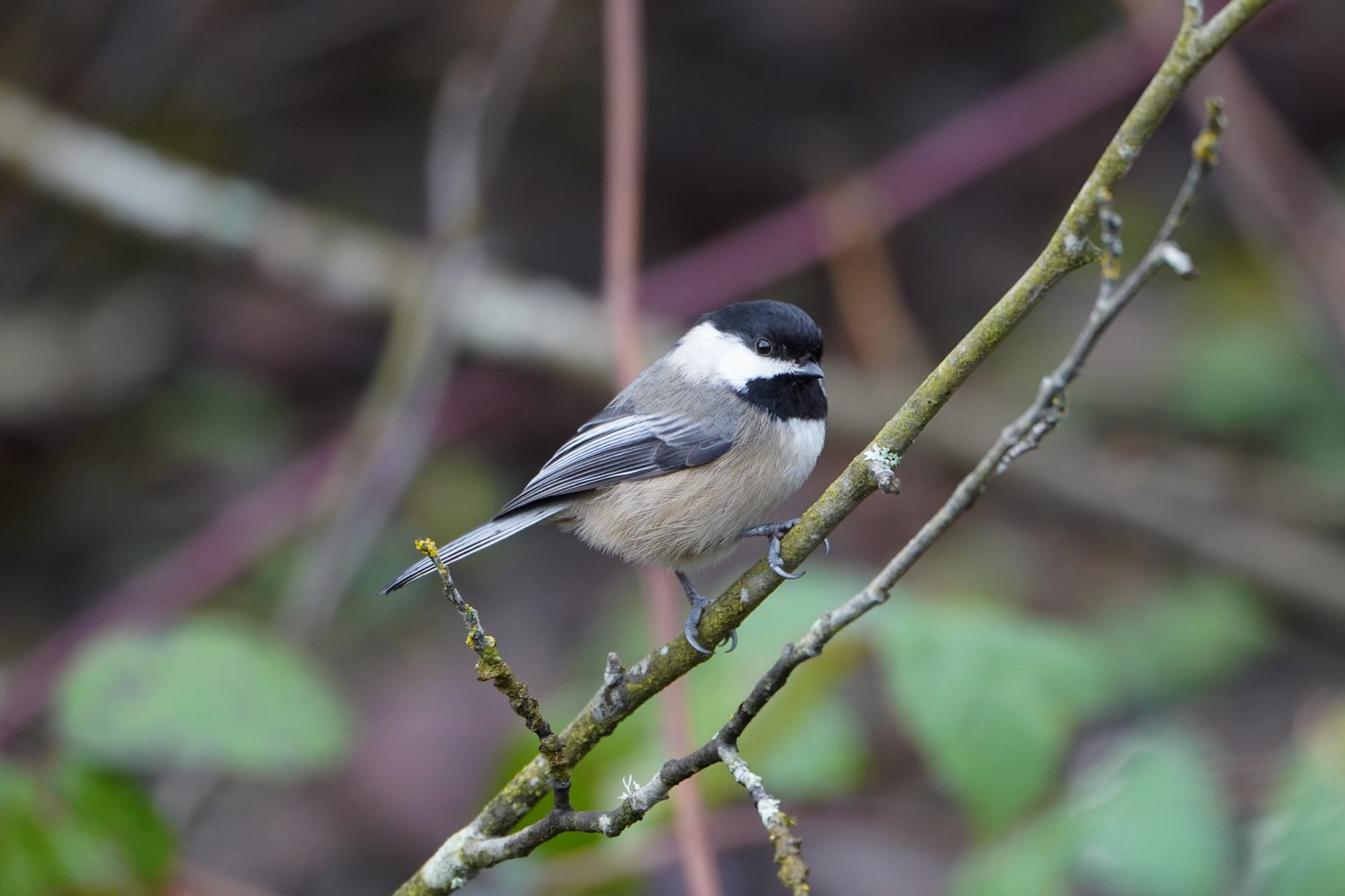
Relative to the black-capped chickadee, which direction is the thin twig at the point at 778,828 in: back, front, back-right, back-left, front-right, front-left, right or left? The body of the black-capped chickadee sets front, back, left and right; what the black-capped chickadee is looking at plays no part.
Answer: front

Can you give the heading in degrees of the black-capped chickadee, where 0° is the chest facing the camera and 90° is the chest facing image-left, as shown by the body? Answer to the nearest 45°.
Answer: approximately 270°

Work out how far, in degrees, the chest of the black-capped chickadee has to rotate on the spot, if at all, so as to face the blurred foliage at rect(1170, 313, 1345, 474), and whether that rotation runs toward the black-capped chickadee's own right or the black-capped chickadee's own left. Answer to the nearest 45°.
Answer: approximately 45° to the black-capped chickadee's own left
